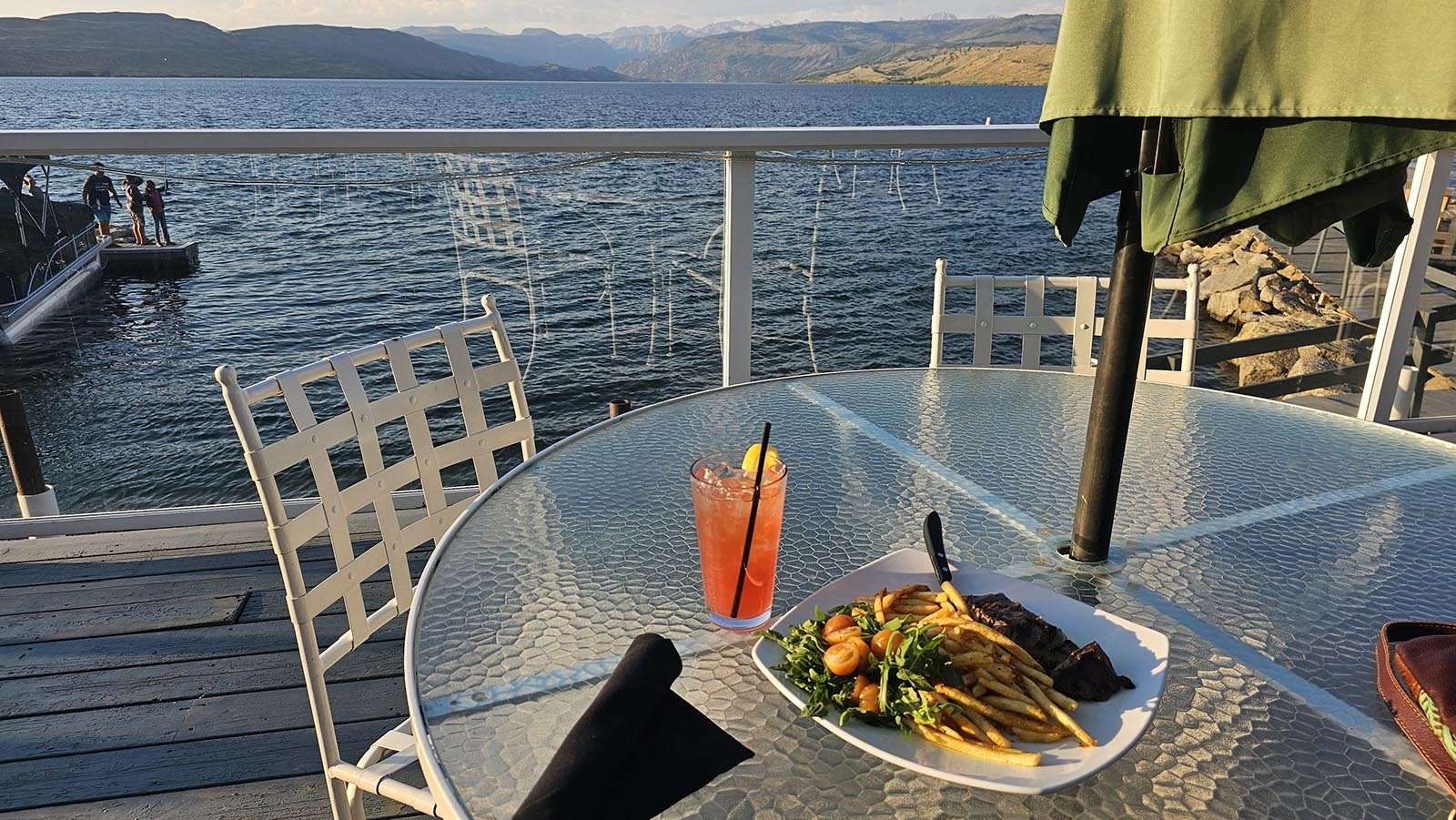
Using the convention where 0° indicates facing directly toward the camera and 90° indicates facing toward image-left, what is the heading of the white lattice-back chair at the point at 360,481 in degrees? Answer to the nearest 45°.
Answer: approximately 315°

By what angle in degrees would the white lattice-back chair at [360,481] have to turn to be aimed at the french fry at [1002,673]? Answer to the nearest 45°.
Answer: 0° — it already faces it

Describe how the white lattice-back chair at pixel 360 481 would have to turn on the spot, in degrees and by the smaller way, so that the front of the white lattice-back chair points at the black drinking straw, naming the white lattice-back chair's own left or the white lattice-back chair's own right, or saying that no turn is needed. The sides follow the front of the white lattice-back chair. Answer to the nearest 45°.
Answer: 0° — it already faces it

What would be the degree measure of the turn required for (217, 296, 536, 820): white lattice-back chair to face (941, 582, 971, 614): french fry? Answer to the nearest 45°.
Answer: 0° — it already faces it

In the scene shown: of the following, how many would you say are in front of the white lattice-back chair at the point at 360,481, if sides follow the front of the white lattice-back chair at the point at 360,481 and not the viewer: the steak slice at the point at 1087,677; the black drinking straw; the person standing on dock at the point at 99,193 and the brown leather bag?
3

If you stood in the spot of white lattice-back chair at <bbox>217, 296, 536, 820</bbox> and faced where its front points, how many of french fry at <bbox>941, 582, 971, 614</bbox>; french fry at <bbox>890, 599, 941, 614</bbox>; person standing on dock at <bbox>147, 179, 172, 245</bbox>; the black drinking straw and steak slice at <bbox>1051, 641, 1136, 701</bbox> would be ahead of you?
4

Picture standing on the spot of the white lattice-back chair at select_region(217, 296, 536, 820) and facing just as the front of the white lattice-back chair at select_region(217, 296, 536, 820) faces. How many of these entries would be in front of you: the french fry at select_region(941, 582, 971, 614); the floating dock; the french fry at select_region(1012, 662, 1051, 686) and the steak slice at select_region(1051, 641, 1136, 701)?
3

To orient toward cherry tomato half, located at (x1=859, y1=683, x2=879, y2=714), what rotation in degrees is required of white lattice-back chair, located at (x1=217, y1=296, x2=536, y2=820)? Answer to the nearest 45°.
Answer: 0° — it already faces it

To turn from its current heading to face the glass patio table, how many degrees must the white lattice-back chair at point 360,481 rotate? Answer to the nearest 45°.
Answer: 0° — it already faces it
